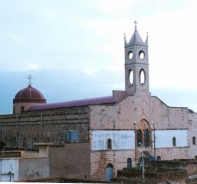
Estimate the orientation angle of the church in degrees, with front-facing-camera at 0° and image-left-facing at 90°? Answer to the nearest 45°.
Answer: approximately 315°
